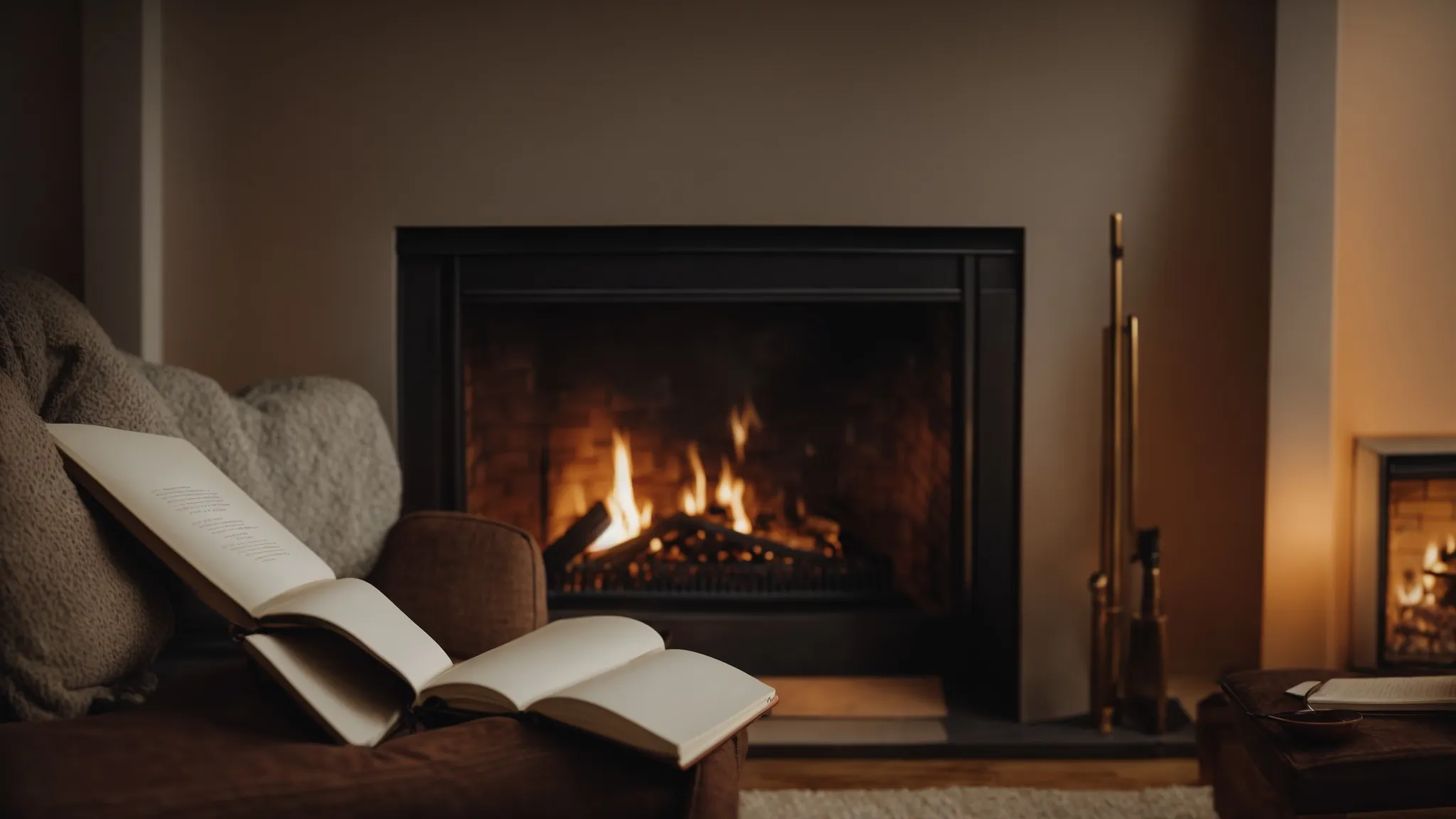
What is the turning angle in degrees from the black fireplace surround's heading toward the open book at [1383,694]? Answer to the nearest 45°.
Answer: approximately 45° to its left

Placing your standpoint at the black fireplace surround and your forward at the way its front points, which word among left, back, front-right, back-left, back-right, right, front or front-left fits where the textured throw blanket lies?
front-right

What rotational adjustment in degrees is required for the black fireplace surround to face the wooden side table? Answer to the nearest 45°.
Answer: approximately 45° to its left

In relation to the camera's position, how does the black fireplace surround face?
facing the viewer
